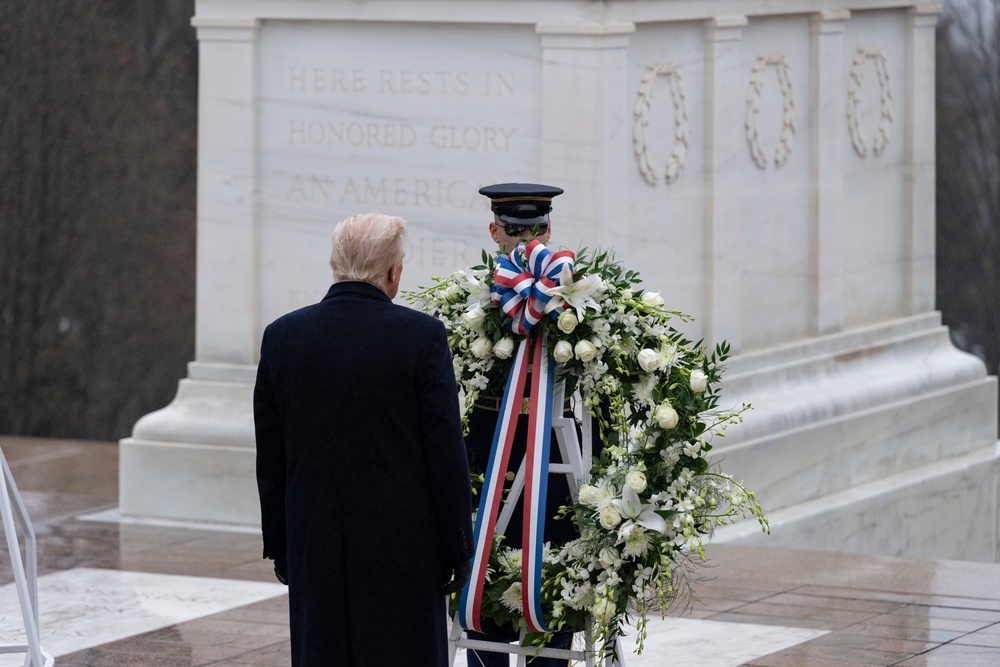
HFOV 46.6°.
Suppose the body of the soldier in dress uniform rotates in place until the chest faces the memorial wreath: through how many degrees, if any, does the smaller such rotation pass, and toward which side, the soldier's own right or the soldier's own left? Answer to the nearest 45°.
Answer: approximately 45° to the soldier's own left

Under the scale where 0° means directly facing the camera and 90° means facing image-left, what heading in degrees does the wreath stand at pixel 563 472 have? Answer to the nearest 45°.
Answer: approximately 45°
